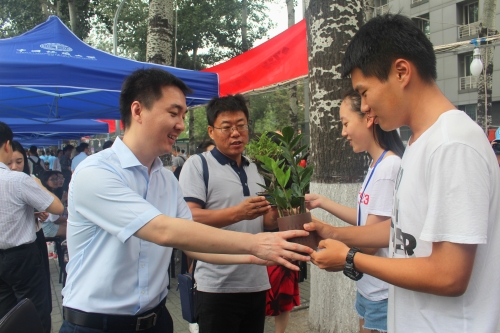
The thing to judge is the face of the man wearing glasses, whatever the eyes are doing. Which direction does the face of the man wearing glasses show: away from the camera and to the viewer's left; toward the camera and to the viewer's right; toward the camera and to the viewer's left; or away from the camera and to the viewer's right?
toward the camera and to the viewer's right

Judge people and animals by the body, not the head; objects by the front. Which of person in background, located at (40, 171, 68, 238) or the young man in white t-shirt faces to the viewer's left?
the young man in white t-shirt

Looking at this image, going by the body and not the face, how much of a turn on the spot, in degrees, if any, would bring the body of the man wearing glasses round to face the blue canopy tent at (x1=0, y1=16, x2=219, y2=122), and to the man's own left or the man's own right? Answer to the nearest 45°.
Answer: approximately 180°

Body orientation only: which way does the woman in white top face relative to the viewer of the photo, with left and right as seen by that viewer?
facing to the left of the viewer

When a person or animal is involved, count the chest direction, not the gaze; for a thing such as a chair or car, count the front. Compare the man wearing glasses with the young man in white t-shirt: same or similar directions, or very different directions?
very different directions

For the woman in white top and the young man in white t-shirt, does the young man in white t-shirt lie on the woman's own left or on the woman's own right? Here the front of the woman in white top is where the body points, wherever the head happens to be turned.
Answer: on the woman's own left

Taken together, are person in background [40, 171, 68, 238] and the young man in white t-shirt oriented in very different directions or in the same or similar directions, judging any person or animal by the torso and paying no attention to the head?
very different directions

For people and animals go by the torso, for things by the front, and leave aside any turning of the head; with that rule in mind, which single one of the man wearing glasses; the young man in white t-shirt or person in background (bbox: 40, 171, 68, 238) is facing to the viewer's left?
the young man in white t-shirt

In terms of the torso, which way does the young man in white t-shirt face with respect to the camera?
to the viewer's left

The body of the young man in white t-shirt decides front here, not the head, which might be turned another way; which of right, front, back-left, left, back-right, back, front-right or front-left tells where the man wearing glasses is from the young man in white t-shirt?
front-right

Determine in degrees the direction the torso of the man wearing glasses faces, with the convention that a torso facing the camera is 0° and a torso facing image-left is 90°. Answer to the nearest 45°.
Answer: approximately 315°

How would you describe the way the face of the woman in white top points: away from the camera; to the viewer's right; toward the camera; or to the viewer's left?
to the viewer's left
